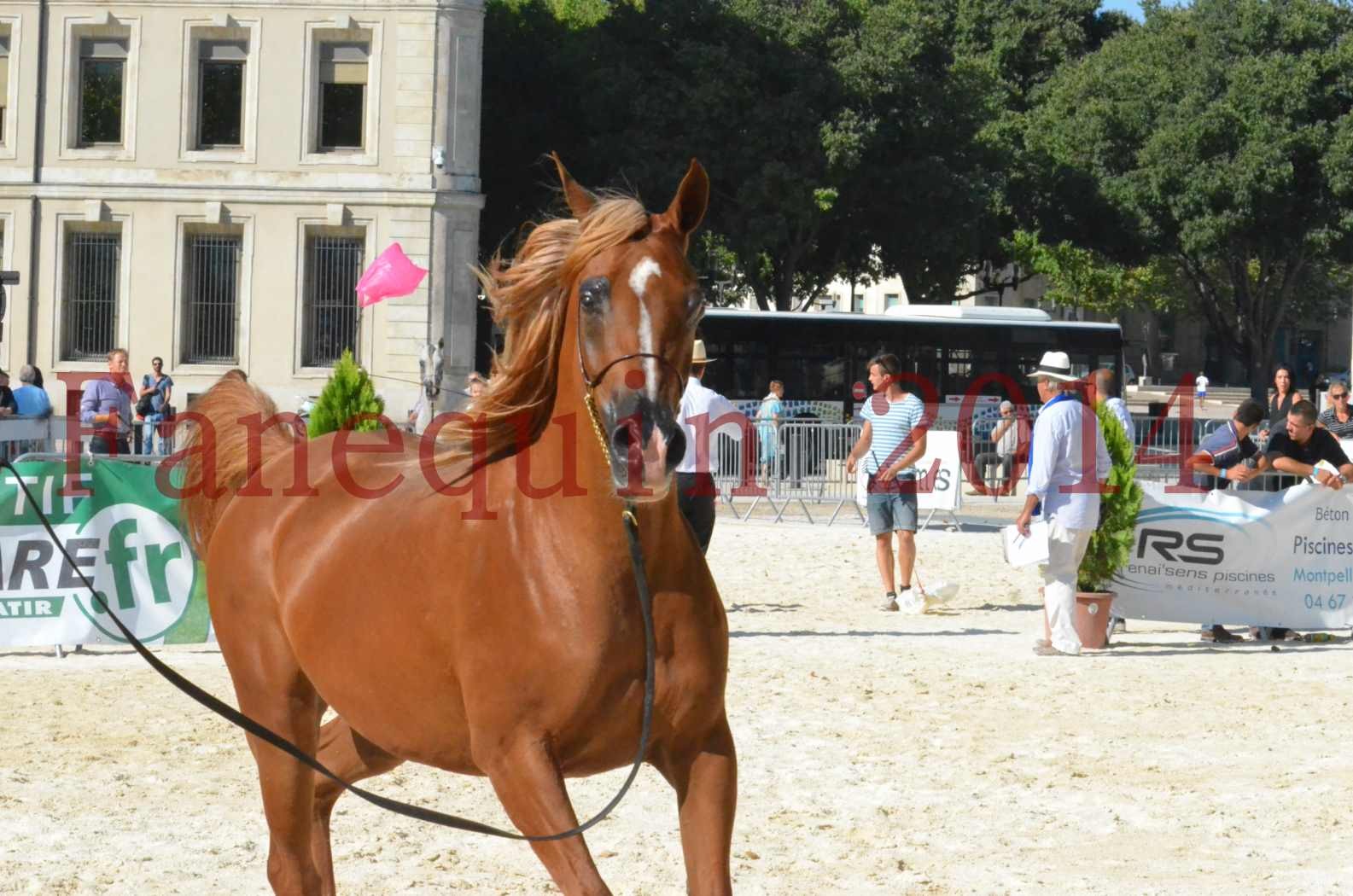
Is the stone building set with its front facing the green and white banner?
yes

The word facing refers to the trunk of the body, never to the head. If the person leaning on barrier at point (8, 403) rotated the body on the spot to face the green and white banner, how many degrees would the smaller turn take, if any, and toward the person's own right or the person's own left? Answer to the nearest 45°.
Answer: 0° — they already face it

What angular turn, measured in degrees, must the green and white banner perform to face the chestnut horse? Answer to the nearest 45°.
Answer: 0° — it already faces it

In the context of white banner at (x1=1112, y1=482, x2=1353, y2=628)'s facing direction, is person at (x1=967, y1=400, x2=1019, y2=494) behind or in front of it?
behind

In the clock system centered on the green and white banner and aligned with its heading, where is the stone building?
The stone building is roughly at 6 o'clock from the green and white banner.

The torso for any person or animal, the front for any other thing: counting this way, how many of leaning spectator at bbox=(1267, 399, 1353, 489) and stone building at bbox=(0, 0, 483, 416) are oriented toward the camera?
2

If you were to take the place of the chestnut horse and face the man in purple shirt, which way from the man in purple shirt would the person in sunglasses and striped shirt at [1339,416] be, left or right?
right

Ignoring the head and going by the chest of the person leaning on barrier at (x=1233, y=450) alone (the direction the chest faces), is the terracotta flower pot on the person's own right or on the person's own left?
on the person's own right

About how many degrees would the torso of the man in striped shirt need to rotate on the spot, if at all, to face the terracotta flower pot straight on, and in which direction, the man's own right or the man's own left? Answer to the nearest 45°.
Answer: approximately 90° to the man's own left
